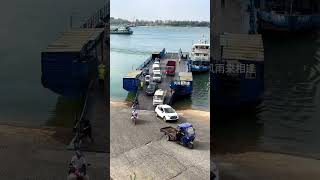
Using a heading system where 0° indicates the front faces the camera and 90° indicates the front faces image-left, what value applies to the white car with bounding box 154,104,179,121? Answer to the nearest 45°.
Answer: approximately 315°

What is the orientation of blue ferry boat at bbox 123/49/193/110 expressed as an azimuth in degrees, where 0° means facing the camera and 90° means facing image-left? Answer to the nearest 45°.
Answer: approximately 0°
